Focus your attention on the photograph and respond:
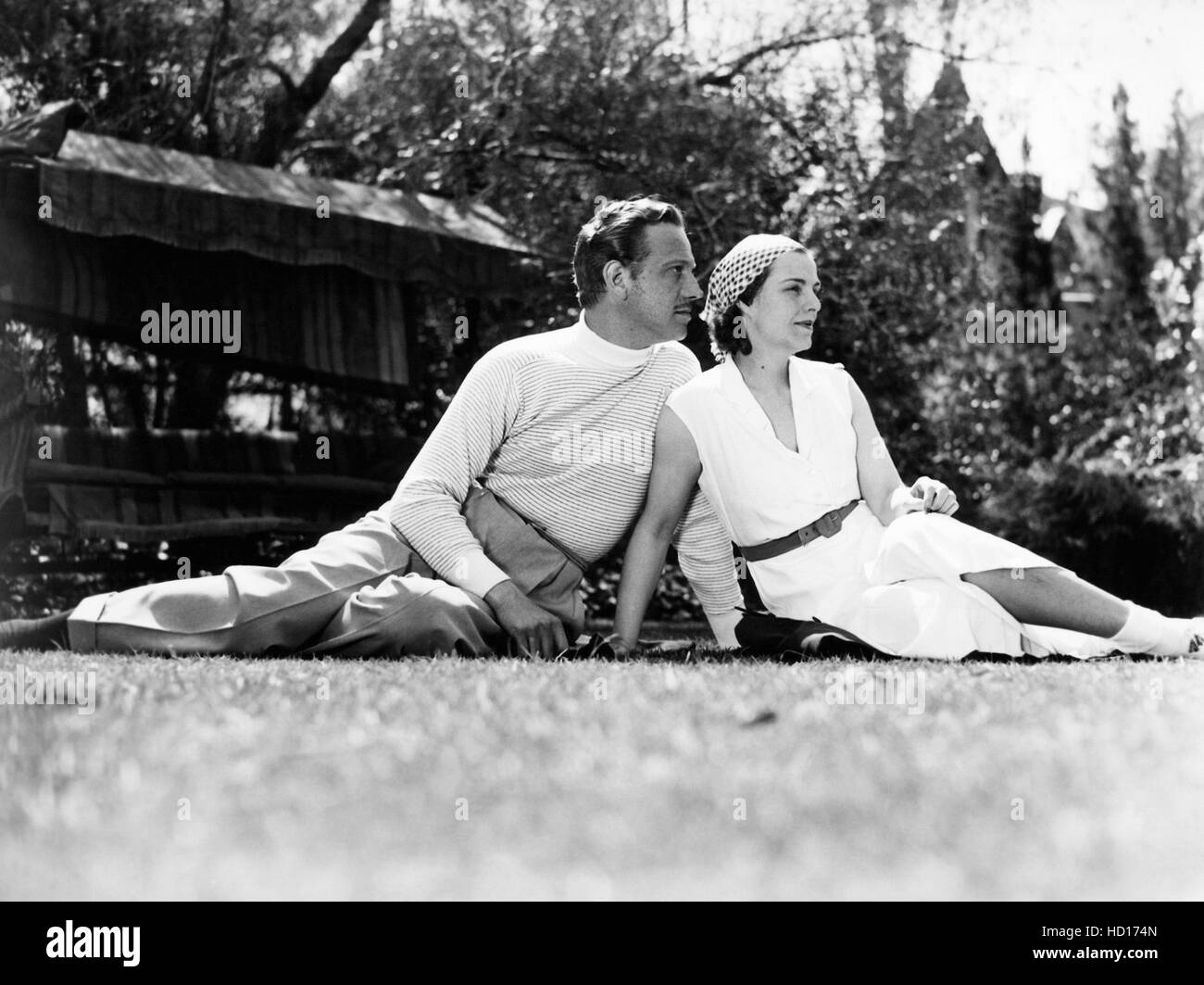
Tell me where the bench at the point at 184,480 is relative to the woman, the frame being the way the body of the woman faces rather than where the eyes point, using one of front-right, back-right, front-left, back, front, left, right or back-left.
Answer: back

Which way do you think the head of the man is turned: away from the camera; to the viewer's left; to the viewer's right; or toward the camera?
to the viewer's right

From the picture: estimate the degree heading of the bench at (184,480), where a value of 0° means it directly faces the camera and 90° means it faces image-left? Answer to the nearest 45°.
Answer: approximately 0°

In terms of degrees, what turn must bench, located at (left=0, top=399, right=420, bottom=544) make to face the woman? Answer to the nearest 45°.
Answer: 0° — it already faces them

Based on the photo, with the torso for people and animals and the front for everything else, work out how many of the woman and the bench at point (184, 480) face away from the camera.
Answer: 0
